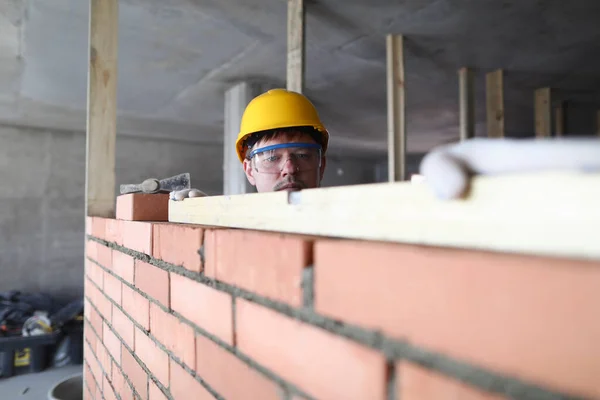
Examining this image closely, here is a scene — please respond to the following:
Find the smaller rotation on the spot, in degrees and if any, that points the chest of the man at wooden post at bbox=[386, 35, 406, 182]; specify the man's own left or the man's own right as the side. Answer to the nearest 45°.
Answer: approximately 135° to the man's own left

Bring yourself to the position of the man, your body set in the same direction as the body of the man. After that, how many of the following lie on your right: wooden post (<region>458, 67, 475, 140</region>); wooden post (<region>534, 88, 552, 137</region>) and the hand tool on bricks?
1

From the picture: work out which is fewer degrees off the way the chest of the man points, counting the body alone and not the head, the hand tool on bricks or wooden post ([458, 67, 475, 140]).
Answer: the hand tool on bricks

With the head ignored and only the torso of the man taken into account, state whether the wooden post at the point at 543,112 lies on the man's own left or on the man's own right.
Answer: on the man's own left

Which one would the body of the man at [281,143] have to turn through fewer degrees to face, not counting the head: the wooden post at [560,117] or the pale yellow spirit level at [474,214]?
the pale yellow spirit level

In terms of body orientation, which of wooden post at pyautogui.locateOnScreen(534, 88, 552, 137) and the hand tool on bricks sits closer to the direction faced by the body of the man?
the hand tool on bricks

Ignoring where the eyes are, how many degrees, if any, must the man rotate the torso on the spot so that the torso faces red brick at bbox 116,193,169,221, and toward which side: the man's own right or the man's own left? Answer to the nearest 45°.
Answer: approximately 45° to the man's own right

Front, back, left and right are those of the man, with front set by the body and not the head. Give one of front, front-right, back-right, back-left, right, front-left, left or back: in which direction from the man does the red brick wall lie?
front

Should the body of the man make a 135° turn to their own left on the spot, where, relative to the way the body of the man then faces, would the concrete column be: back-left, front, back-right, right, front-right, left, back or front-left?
front-left

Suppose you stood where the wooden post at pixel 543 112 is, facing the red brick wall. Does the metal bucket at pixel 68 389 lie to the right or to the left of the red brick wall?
right

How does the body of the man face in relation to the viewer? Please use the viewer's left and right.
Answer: facing the viewer

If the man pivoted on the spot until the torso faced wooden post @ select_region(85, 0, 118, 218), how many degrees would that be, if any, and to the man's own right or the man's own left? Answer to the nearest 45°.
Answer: approximately 90° to the man's own right

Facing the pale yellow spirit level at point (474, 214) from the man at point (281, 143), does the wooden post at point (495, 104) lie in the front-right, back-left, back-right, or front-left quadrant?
back-left
